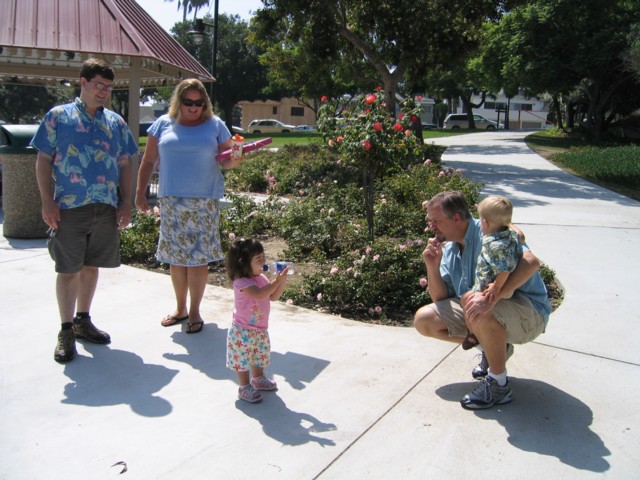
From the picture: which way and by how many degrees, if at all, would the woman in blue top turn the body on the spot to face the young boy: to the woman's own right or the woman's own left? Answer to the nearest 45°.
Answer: approximately 45° to the woman's own left

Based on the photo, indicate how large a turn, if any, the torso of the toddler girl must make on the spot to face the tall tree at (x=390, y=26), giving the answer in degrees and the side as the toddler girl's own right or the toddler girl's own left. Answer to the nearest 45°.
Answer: approximately 90° to the toddler girl's own left

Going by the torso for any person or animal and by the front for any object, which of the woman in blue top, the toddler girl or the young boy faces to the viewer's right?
the toddler girl

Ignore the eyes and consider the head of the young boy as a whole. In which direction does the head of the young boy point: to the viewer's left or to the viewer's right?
to the viewer's left

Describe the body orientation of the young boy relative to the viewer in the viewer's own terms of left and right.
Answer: facing away from the viewer and to the left of the viewer

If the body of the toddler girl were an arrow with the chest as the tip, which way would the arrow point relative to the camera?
to the viewer's right

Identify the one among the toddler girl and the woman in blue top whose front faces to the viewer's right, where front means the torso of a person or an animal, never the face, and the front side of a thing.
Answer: the toddler girl

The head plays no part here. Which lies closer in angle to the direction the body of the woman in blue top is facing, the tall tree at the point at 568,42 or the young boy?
the young boy

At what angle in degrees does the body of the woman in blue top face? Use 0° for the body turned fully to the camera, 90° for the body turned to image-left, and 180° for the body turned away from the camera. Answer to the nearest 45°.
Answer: approximately 0°

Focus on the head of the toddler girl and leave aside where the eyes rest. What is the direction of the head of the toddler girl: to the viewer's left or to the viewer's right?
to the viewer's right
